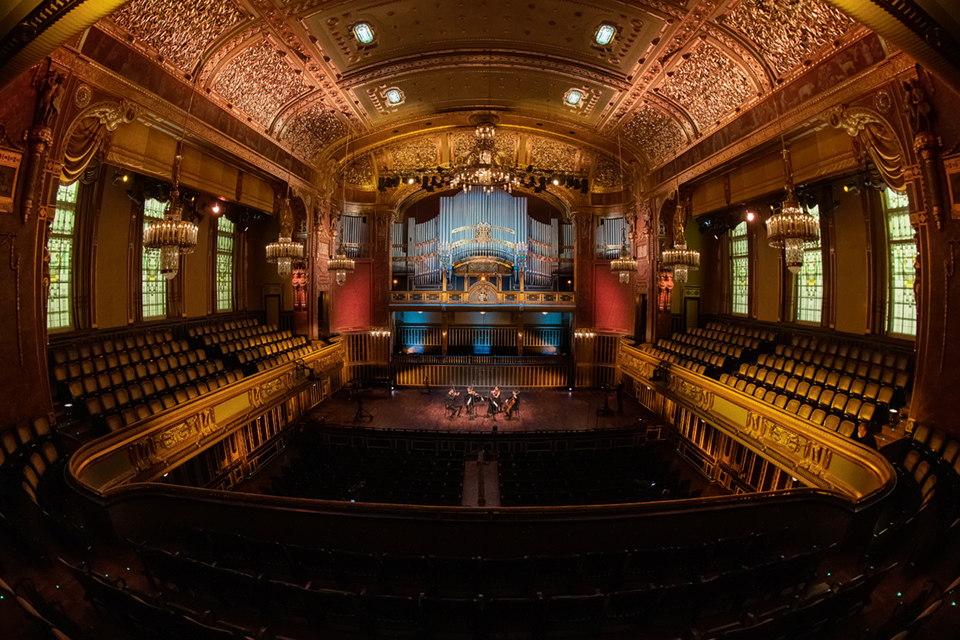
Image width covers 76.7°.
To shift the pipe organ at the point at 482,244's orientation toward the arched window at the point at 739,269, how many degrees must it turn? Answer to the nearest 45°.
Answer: approximately 90° to its left

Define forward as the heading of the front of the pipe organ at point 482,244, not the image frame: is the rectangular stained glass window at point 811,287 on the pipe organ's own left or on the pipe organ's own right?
on the pipe organ's own left

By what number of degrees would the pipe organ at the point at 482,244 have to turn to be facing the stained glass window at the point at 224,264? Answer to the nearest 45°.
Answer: approximately 90° to its right

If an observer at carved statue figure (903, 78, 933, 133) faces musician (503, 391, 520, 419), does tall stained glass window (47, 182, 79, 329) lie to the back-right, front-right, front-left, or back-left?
front-left

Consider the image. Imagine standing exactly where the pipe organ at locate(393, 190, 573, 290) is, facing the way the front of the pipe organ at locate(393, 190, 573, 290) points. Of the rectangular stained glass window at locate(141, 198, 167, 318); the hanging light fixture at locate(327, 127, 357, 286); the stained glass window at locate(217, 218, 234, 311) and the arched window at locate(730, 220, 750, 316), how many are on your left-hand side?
1

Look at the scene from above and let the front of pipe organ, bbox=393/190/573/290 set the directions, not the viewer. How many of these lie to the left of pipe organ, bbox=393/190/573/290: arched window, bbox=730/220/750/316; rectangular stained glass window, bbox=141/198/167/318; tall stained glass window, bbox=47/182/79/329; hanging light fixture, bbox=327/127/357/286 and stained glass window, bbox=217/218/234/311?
1

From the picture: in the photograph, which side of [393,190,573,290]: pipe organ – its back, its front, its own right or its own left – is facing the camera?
front

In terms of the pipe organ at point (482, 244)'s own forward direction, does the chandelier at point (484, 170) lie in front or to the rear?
in front

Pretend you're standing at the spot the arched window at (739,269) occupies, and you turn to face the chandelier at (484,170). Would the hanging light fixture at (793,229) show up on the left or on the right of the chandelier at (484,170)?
left

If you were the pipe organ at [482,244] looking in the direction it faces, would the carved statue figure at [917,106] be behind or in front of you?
in front
